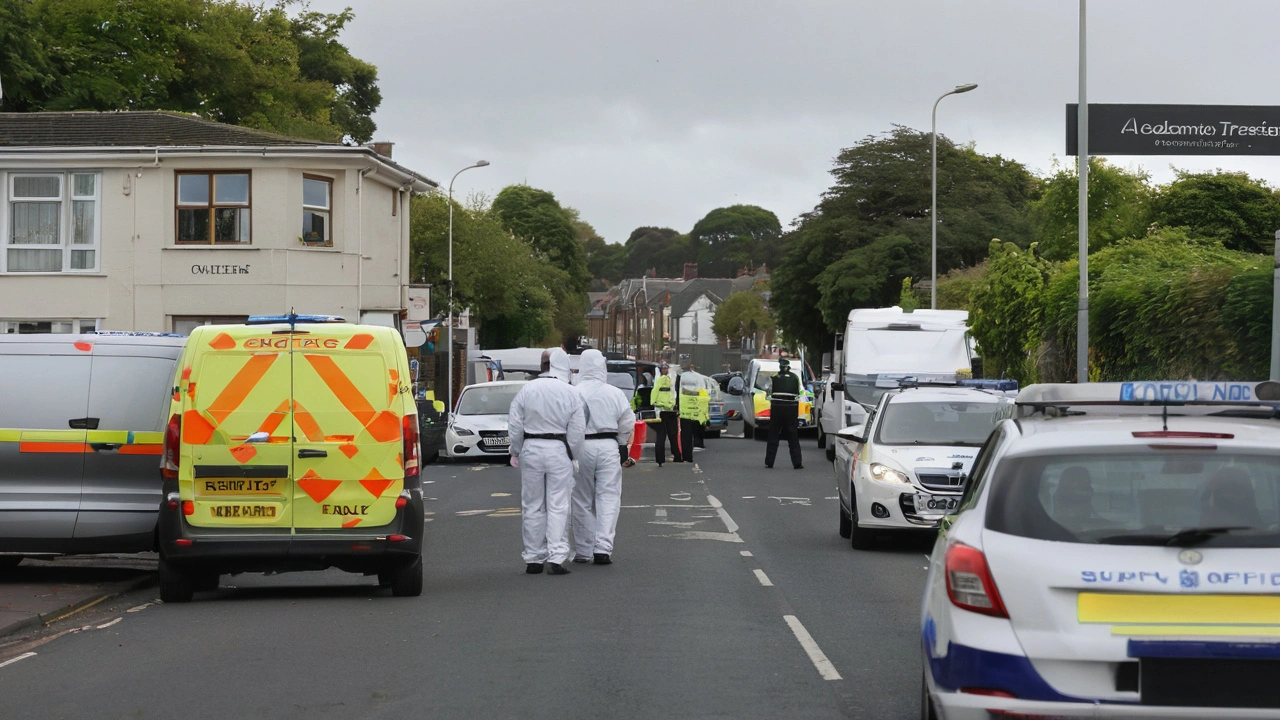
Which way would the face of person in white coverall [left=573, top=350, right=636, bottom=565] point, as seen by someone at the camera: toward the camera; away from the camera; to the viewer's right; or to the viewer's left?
away from the camera

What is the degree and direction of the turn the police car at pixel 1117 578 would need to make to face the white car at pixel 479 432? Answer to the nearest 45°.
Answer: approximately 45° to its left

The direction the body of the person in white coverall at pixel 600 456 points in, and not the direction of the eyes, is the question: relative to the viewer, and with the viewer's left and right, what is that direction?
facing away from the viewer

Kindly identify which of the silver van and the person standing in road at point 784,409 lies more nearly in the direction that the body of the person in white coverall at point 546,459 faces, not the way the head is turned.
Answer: the person standing in road

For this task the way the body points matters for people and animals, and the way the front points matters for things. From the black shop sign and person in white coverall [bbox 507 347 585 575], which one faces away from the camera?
the person in white coverall

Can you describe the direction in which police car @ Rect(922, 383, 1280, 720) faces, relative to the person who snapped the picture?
facing away from the viewer

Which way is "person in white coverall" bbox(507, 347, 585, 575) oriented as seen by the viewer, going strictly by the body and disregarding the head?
away from the camera

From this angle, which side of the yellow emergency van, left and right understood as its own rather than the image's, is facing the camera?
back
